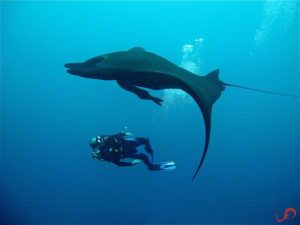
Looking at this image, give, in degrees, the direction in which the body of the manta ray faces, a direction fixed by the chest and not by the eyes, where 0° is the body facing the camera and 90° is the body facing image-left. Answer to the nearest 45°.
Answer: approximately 90°
